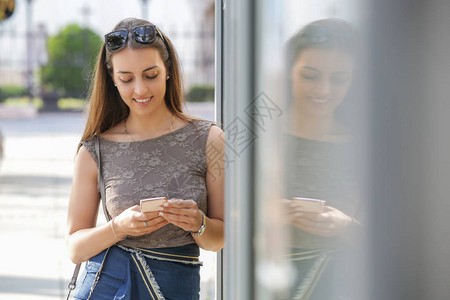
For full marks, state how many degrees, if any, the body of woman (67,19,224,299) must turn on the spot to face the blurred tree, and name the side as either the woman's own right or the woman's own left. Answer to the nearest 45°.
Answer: approximately 180°

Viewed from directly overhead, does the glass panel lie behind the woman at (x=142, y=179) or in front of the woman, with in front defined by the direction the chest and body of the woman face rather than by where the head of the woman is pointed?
in front

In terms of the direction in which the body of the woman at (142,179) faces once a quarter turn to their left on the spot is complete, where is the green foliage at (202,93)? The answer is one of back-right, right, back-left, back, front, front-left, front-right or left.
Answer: left

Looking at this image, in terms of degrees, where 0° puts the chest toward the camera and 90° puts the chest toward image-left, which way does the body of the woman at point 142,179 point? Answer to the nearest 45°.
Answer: approximately 0°
